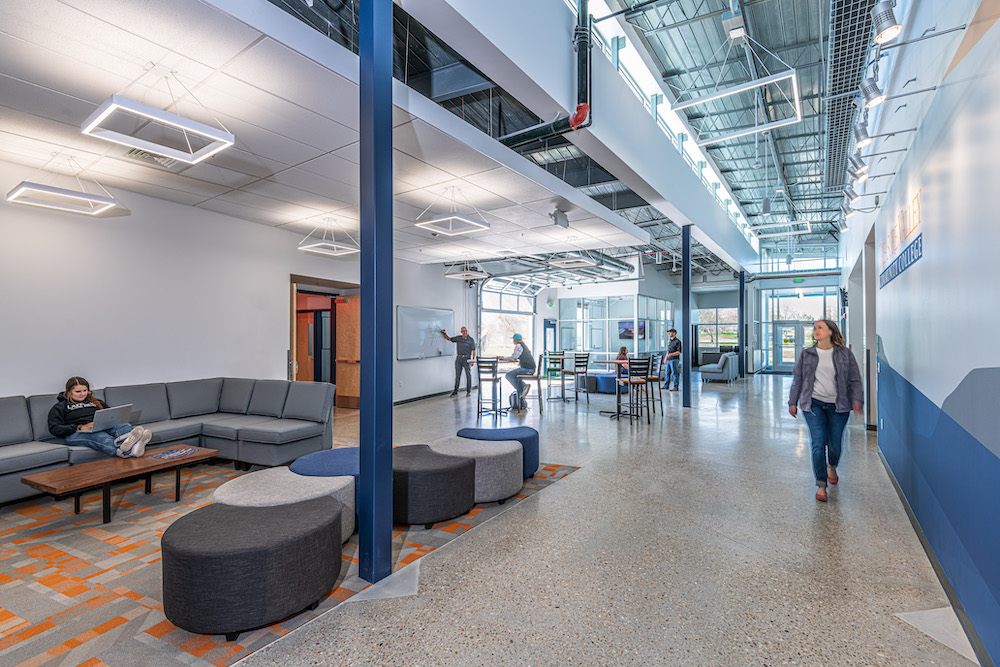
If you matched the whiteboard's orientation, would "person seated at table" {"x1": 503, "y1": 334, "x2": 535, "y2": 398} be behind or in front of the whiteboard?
in front

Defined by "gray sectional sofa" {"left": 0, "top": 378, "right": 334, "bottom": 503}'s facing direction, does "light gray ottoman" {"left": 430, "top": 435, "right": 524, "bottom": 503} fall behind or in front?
in front

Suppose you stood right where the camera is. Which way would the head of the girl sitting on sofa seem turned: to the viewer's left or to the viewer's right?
to the viewer's right

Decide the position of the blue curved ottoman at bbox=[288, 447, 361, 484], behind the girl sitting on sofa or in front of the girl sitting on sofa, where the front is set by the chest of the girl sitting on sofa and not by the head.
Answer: in front

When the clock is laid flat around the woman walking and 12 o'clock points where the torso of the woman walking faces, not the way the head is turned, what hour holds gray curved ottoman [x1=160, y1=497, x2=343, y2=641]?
The gray curved ottoman is roughly at 1 o'clock from the woman walking.

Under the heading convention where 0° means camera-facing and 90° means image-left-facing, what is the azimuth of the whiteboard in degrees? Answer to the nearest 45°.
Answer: approximately 315°

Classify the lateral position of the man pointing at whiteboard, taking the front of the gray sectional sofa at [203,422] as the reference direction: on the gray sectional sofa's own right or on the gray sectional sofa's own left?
on the gray sectional sofa's own left

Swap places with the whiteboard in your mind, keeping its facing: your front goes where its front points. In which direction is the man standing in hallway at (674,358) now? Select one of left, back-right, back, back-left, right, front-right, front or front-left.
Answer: front-left

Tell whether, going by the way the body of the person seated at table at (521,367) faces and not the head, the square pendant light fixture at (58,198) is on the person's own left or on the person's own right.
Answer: on the person's own left

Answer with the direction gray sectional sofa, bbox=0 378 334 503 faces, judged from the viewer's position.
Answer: facing the viewer and to the right of the viewer

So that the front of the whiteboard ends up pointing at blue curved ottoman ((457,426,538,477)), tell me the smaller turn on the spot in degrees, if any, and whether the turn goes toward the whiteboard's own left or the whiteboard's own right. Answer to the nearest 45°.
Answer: approximately 45° to the whiteboard's own right

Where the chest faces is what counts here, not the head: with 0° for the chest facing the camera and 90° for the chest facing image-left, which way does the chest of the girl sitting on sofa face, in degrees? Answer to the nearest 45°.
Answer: approximately 315°

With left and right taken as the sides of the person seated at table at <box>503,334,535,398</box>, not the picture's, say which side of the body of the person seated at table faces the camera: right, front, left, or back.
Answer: left
